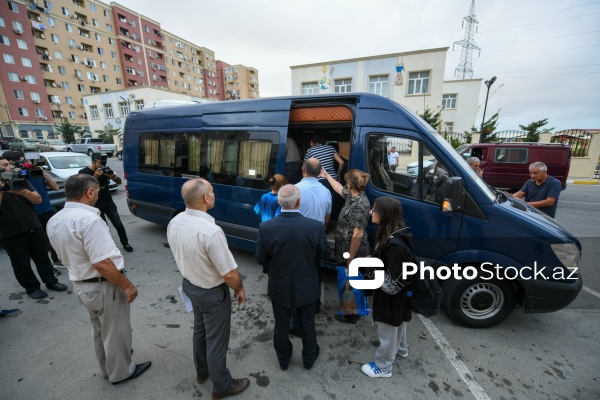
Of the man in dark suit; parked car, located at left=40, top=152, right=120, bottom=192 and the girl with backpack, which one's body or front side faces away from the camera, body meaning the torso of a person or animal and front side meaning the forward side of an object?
the man in dark suit

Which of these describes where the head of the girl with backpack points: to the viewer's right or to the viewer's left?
to the viewer's left

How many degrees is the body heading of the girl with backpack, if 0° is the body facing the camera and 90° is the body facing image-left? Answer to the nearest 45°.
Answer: approximately 90°

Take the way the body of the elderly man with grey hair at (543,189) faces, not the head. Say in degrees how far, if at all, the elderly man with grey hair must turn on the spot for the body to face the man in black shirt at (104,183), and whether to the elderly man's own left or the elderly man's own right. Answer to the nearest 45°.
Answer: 0° — they already face them

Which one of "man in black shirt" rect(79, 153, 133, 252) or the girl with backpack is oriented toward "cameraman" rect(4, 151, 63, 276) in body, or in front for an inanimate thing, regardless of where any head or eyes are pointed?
the girl with backpack

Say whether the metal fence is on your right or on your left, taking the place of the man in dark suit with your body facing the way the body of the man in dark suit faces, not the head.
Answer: on your right

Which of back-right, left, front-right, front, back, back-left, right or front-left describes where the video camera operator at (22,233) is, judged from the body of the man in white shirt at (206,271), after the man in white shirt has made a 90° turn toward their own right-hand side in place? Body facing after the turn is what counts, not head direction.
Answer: back

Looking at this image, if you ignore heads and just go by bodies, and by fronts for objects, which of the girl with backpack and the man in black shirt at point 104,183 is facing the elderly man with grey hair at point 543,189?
the man in black shirt

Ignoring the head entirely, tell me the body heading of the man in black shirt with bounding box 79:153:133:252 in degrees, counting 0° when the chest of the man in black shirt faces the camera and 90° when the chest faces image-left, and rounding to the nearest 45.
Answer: approximately 315°

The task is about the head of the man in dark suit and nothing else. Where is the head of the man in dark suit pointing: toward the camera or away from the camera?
away from the camera

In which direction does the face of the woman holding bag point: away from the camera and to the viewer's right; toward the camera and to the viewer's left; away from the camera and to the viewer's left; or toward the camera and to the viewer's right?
away from the camera and to the viewer's left

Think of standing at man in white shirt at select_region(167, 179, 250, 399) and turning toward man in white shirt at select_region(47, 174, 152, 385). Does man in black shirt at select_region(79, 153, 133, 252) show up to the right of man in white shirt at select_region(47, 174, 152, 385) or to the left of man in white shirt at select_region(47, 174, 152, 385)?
right

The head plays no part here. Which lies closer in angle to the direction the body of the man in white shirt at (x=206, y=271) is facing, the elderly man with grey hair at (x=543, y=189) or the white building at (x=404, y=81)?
the white building

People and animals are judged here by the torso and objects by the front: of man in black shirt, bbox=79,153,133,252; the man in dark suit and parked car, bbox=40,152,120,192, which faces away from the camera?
the man in dark suit

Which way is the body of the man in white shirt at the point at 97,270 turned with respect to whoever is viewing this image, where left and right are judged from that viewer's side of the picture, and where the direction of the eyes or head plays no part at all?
facing away from the viewer and to the right of the viewer
